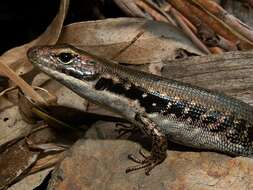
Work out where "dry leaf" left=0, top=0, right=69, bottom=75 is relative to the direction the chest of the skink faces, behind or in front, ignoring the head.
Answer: in front

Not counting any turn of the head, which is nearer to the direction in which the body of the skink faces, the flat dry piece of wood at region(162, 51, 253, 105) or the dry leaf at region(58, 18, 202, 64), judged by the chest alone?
the dry leaf

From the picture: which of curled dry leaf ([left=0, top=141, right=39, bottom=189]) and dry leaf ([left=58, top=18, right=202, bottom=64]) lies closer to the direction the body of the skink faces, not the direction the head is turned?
the curled dry leaf

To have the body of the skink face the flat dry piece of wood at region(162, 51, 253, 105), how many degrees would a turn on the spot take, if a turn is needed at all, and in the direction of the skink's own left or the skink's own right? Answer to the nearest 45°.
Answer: approximately 135° to the skink's own right

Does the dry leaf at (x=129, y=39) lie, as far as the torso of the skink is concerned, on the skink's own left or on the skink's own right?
on the skink's own right

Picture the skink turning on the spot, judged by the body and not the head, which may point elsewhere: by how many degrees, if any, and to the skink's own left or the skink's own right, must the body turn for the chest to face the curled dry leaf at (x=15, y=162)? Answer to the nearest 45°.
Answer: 0° — it already faces it

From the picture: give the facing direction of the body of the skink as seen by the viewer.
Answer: to the viewer's left

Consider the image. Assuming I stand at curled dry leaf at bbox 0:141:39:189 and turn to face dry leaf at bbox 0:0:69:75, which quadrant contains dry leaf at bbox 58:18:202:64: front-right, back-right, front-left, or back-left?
front-right
